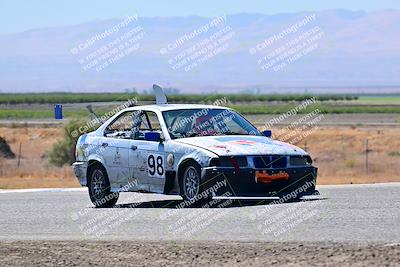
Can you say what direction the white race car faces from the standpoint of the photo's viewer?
facing the viewer and to the right of the viewer
